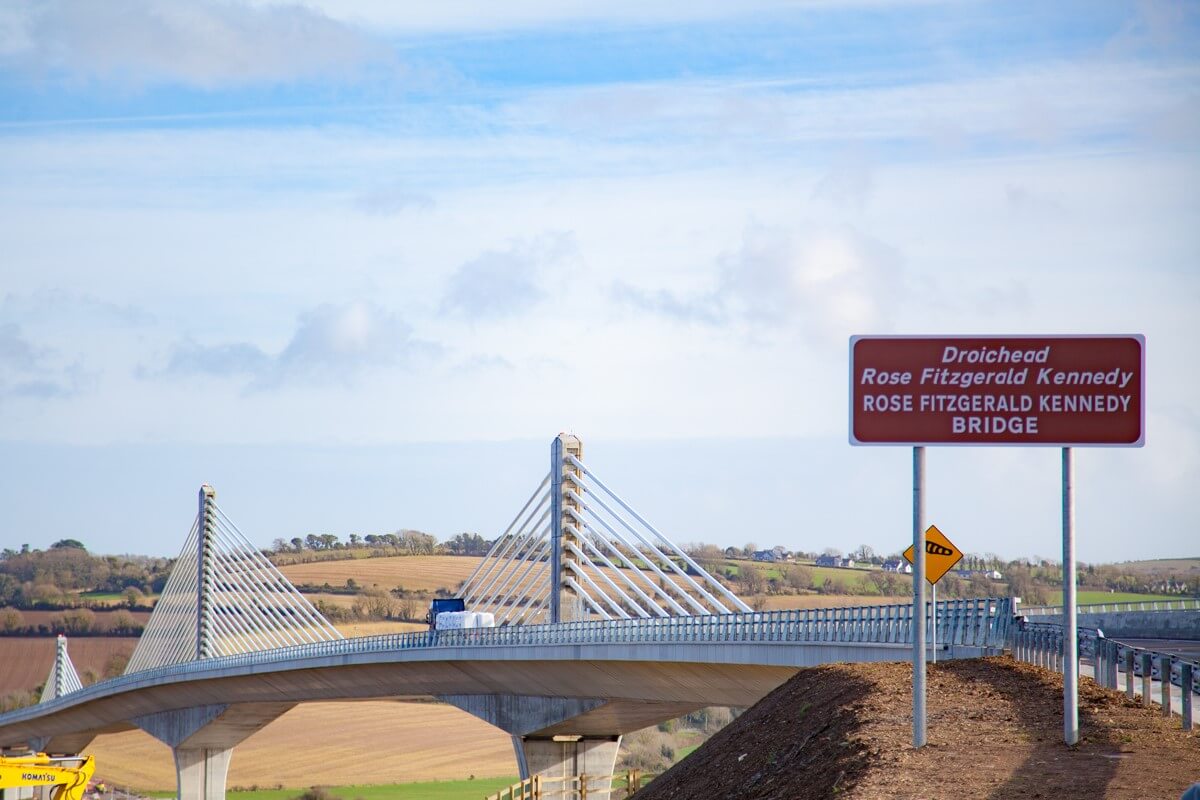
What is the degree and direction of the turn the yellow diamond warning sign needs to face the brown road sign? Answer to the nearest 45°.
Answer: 0° — it already faces it

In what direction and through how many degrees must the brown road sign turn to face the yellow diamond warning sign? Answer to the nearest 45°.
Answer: approximately 180°

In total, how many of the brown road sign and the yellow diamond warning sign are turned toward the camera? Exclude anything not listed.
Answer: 2

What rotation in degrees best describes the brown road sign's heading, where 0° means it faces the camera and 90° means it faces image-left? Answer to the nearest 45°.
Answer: approximately 0°

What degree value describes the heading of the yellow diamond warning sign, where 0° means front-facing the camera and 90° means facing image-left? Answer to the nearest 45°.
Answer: approximately 0°
